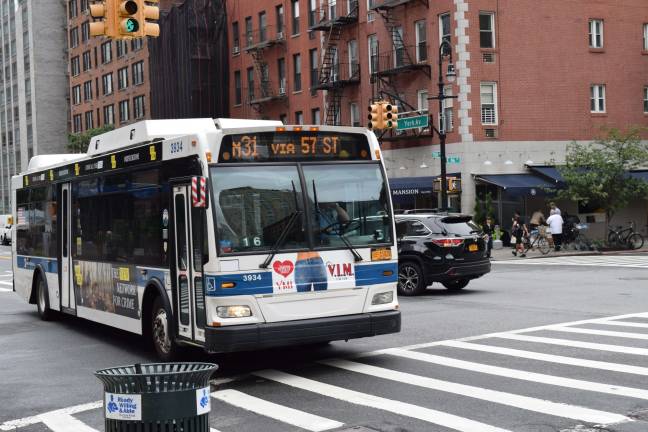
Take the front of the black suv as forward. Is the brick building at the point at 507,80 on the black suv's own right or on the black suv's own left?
on the black suv's own right

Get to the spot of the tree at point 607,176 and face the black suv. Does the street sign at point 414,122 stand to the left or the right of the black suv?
right

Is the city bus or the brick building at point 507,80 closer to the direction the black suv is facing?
the brick building

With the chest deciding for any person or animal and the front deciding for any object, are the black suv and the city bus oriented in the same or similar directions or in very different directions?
very different directions

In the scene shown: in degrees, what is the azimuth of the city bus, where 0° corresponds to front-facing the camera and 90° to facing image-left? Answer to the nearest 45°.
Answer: approximately 315°

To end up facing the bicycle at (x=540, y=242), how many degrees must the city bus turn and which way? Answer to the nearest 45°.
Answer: approximately 90° to its left

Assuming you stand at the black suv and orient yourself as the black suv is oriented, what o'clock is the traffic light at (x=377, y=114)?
The traffic light is roughly at 1 o'clock from the black suv.

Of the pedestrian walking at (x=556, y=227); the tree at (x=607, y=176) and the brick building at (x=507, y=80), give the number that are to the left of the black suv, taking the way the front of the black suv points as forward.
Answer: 0

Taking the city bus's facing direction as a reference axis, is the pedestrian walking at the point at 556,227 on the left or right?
on its left

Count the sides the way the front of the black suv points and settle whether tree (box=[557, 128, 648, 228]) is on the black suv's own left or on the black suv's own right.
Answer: on the black suv's own right

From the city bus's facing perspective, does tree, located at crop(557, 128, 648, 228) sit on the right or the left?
on its left

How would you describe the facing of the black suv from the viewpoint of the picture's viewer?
facing away from the viewer and to the left of the viewer

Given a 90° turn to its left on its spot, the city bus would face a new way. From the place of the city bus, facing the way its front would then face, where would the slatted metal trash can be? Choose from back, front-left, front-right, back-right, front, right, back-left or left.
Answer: back-right

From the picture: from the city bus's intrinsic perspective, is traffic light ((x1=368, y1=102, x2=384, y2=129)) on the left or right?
on its left
